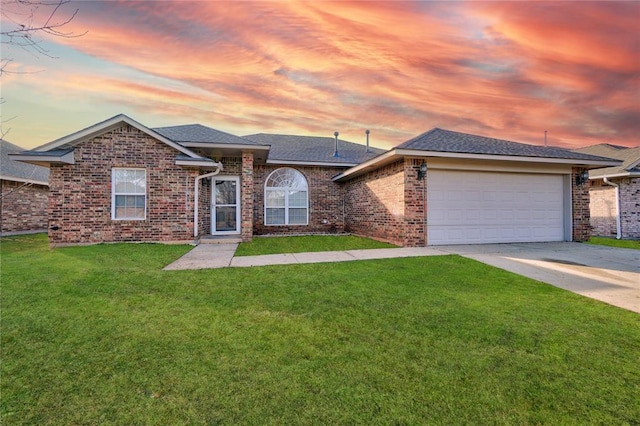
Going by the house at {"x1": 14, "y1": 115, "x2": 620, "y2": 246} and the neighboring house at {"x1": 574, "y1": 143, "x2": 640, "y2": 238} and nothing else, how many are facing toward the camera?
2

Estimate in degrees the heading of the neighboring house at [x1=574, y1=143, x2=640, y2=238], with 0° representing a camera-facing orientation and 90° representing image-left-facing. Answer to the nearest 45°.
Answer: approximately 0°

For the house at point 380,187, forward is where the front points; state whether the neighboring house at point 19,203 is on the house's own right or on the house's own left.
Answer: on the house's own right

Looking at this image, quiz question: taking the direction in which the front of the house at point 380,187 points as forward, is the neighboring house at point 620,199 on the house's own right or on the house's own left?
on the house's own left

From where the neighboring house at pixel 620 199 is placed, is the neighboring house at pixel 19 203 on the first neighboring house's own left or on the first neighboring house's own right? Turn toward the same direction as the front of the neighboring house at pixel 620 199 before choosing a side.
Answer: on the first neighboring house's own right

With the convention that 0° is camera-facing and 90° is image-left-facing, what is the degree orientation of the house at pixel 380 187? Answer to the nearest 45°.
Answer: approximately 0°
